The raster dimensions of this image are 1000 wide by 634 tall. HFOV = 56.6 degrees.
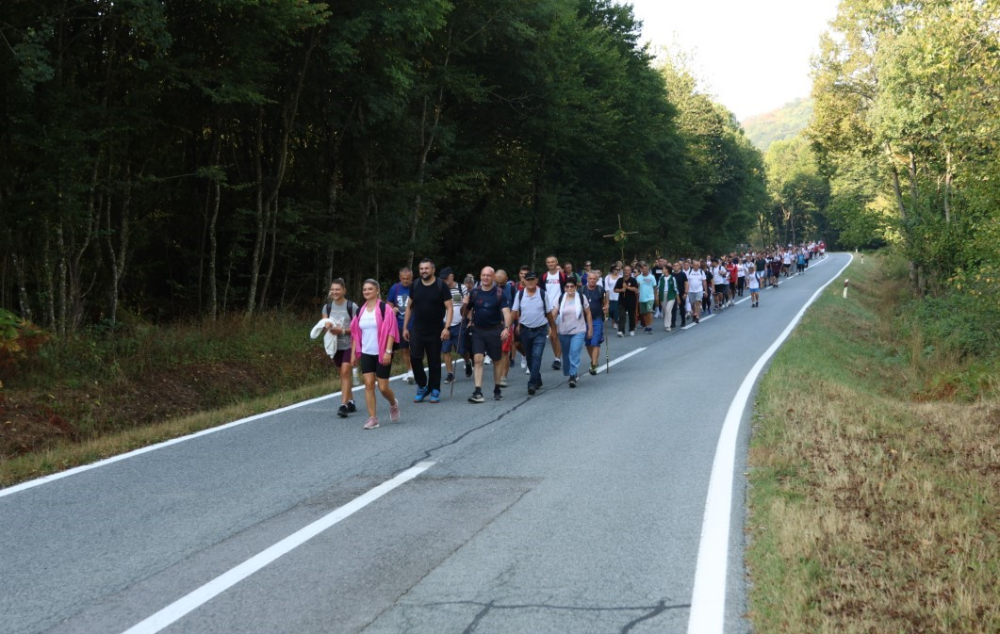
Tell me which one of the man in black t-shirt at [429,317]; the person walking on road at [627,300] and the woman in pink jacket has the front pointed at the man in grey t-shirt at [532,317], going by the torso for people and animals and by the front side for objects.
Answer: the person walking on road

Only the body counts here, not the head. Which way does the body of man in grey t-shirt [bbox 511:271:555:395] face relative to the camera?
toward the camera

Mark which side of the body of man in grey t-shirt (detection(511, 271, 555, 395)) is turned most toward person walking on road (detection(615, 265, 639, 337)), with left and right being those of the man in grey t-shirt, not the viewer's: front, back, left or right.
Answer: back

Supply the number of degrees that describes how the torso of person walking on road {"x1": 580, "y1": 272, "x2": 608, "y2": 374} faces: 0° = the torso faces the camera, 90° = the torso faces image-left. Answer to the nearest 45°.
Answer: approximately 45°

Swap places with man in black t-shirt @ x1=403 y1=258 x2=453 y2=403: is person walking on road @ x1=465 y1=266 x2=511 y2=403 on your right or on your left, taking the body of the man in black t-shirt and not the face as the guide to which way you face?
on your left

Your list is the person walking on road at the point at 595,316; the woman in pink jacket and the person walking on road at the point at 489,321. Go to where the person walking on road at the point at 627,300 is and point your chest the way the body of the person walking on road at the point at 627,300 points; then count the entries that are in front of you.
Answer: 3

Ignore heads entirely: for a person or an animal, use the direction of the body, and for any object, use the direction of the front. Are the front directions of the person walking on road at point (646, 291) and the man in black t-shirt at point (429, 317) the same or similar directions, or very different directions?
same or similar directions

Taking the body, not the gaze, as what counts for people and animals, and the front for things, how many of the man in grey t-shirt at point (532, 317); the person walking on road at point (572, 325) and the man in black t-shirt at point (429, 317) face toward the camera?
3

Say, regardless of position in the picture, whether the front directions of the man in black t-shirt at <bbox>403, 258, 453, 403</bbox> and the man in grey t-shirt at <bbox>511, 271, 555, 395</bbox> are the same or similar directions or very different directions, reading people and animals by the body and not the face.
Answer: same or similar directions

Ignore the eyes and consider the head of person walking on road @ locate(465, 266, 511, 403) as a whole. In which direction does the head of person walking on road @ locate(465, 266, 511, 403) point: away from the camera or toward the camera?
toward the camera

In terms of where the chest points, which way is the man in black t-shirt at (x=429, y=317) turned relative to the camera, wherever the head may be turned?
toward the camera

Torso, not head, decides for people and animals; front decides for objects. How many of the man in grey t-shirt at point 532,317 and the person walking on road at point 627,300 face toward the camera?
2
